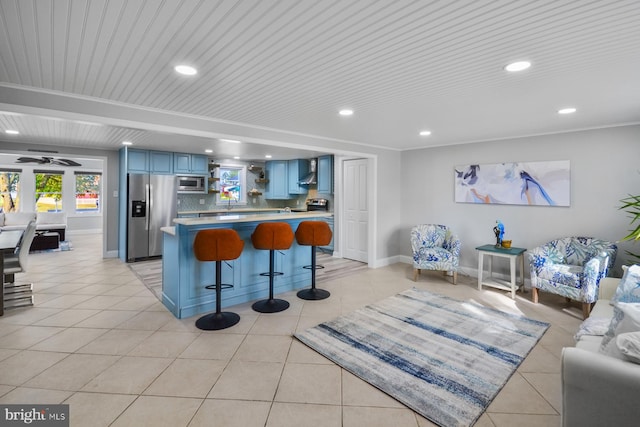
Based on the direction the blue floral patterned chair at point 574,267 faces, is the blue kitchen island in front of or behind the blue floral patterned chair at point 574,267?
in front

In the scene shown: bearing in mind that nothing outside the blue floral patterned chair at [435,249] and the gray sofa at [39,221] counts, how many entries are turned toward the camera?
2

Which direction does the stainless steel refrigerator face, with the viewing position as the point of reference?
facing the viewer and to the right of the viewer

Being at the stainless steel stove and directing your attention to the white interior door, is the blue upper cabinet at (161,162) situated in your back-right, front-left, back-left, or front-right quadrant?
back-right

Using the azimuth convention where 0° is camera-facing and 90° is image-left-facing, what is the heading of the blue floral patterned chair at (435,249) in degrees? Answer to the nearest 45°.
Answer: approximately 0°

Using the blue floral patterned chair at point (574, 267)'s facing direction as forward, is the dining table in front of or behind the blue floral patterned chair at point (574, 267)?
in front

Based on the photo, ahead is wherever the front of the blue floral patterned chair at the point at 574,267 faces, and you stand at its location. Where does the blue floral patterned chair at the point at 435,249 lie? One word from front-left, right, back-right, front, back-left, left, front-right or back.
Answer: front-right

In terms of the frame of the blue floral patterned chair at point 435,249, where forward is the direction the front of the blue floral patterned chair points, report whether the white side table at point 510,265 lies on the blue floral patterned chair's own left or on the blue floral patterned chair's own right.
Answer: on the blue floral patterned chair's own left

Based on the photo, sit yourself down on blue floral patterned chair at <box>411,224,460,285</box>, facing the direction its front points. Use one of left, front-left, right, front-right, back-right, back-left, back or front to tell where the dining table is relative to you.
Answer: front-right

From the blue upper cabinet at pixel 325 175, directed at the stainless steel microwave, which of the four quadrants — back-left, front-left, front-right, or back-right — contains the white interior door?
back-left

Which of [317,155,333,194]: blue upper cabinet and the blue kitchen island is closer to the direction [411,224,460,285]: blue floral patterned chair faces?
the blue kitchen island
